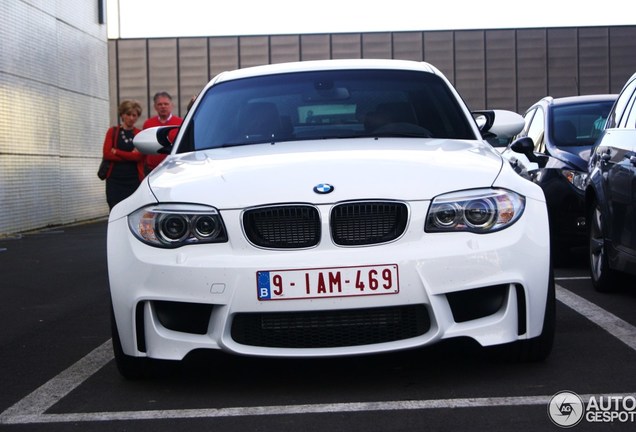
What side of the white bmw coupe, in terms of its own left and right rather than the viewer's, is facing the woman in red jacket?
back

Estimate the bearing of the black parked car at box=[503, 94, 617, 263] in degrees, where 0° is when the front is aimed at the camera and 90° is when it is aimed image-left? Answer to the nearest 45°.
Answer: approximately 315°

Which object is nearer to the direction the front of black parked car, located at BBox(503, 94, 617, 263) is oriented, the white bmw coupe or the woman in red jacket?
the white bmw coupe

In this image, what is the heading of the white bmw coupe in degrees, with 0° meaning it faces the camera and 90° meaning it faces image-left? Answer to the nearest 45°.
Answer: approximately 0°

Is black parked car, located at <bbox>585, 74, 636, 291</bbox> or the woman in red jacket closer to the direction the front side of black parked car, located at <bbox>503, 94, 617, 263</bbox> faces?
the black parked car

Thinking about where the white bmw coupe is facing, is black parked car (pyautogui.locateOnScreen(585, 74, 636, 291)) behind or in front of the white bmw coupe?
behind

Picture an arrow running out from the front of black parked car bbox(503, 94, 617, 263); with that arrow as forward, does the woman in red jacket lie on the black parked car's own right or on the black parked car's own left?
on the black parked car's own right

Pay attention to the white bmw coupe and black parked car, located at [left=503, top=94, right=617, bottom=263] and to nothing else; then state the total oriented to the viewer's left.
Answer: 0

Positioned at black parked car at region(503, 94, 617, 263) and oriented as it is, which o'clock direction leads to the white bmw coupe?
The white bmw coupe is roughly at 2 o'clock from the black parked car.
